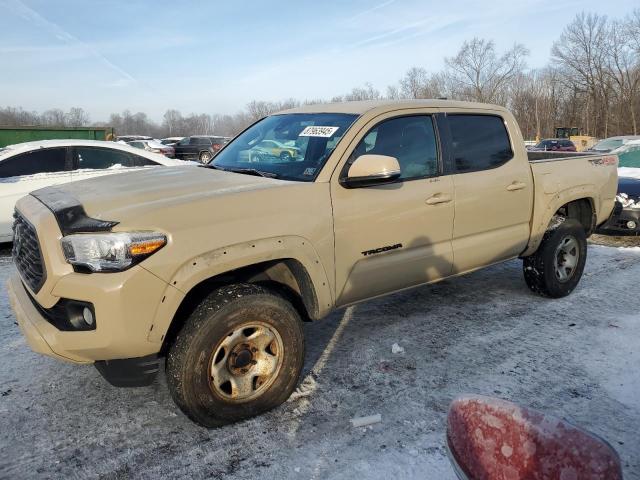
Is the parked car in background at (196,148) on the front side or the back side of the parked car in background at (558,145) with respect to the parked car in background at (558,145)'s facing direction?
on the front side

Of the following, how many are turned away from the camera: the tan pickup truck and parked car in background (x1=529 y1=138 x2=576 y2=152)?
0

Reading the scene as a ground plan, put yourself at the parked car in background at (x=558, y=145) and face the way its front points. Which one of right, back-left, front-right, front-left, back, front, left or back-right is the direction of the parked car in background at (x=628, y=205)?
left

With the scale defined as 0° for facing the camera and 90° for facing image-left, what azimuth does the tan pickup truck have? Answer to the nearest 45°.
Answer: approximately 45°

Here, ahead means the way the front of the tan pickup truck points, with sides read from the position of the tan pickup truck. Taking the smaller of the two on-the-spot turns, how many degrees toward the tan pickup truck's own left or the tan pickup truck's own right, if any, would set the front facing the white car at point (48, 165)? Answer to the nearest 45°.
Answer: approximately 90° to the tan pickup truck's own right

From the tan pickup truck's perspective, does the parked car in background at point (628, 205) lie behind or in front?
behind
